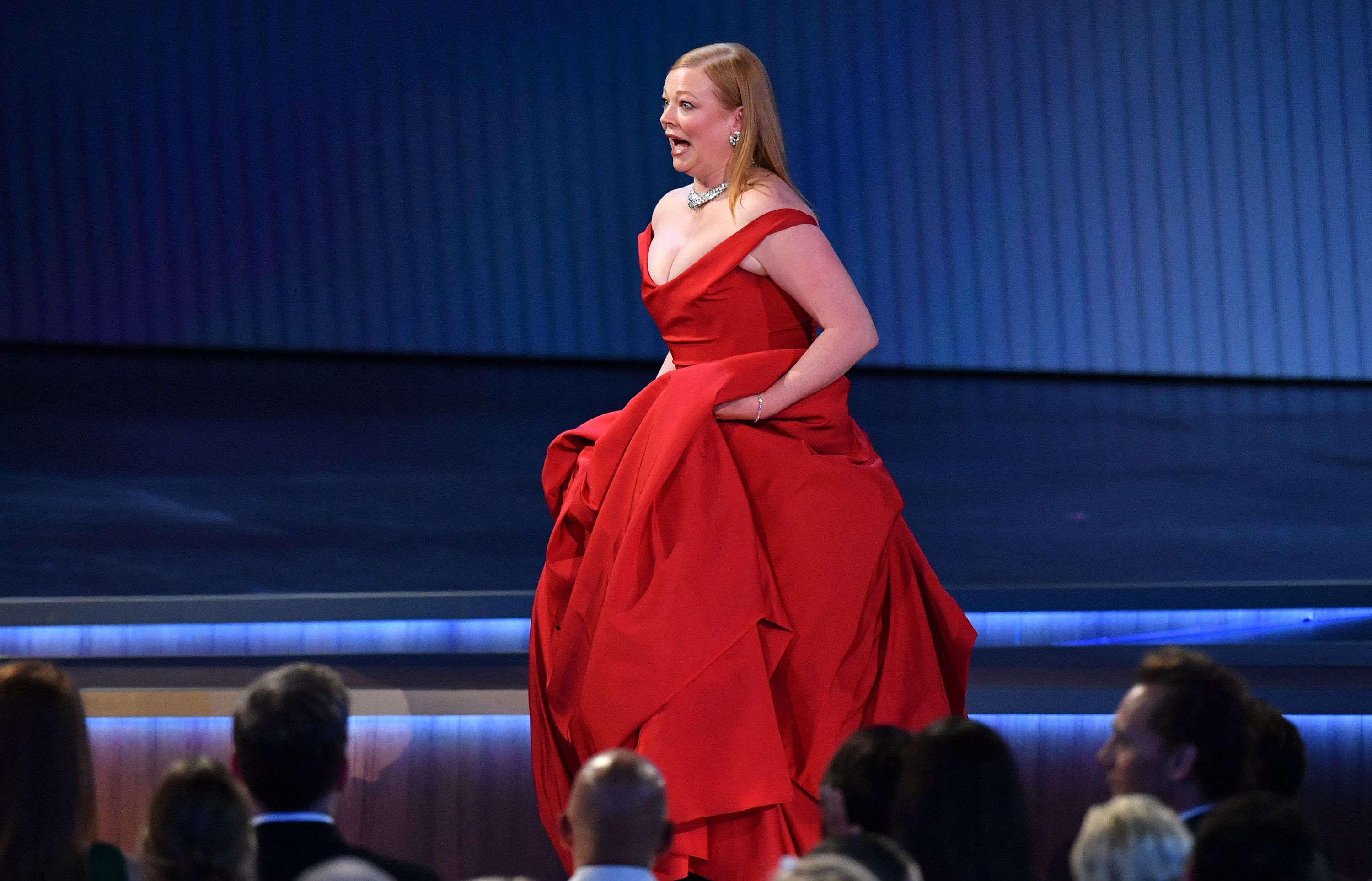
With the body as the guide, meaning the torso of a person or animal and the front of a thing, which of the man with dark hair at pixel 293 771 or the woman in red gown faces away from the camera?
the man with dark hair

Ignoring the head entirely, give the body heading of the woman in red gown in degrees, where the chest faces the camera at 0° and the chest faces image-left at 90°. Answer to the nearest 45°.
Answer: approximately 45°

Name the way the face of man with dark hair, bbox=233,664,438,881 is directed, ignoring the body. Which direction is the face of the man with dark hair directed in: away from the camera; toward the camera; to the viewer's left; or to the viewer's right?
away from the camera

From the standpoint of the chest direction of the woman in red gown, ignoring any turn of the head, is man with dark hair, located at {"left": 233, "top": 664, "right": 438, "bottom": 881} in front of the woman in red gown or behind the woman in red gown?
in front

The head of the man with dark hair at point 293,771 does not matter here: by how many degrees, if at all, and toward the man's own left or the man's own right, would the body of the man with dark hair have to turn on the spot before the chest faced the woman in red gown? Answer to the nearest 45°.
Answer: approximately 45° to the man's own right

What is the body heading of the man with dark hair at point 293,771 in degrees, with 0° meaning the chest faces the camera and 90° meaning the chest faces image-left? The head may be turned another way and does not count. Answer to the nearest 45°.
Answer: approximately 180°

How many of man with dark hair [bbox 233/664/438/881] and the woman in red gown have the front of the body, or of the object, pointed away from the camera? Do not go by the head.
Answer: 1

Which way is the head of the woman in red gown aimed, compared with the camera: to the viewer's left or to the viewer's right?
to the viewer's left
